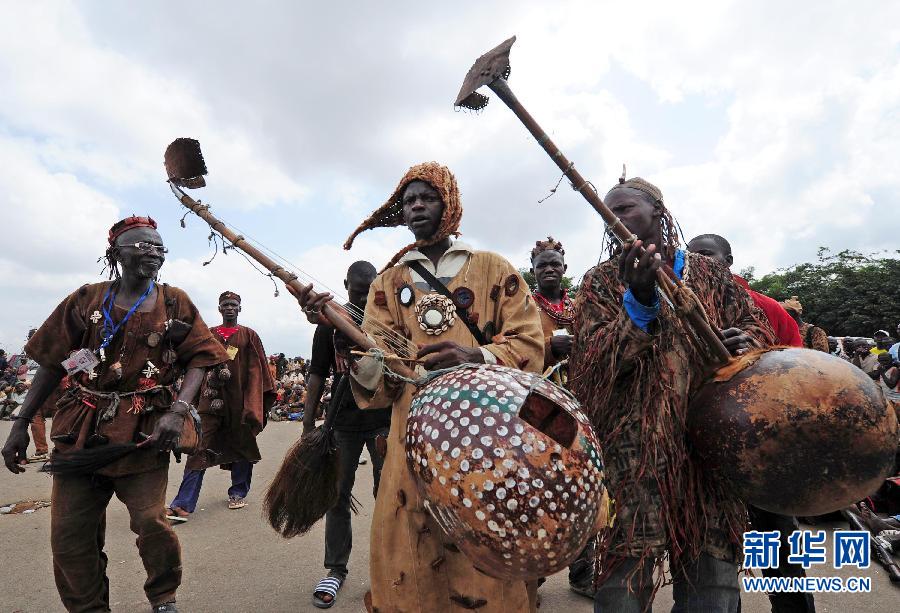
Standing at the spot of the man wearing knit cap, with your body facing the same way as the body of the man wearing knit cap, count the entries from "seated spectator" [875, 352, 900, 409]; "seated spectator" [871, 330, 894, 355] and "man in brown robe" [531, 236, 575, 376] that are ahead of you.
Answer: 0

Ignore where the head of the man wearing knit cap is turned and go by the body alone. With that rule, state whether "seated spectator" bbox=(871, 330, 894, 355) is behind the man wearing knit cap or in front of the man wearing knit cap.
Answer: behind

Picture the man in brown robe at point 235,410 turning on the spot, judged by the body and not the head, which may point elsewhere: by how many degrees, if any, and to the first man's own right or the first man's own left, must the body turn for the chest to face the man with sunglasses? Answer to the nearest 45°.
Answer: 0° — they already face them

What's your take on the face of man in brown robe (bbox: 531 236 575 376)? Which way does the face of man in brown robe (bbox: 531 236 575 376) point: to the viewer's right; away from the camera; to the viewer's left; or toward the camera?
toward the camera

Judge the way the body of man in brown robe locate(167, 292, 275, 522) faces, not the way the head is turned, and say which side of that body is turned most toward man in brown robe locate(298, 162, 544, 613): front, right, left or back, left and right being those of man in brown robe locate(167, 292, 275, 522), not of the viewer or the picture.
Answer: front

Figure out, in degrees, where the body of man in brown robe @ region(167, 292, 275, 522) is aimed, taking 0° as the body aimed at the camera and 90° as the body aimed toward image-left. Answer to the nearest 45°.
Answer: approximately 0°

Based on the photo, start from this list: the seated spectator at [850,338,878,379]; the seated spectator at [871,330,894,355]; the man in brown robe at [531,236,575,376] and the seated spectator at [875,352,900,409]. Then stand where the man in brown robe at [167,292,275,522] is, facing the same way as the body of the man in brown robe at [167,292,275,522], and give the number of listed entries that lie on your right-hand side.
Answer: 0

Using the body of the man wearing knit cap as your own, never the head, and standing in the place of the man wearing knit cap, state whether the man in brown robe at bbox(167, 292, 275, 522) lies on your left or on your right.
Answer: on your right

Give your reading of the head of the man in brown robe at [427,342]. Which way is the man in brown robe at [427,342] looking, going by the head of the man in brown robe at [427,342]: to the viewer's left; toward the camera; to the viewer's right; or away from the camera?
toward the camera

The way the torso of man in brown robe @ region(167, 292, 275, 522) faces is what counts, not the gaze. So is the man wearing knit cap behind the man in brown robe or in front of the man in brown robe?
in front

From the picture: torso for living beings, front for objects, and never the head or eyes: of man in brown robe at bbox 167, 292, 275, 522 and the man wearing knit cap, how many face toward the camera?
2

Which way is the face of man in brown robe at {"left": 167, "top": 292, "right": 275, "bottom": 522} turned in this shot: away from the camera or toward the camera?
toward the camera

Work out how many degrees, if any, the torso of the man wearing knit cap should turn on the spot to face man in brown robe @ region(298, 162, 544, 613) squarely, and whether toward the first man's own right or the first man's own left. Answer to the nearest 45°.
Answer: approximately 90° to the first man's own right

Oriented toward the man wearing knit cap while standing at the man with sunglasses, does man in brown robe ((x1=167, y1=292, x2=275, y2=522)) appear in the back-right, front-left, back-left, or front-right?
back-left

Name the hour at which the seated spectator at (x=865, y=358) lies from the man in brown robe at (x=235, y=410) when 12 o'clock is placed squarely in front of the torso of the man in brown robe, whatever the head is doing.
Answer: The seated spectator is roughly at 9 o'clock from the man in brown robe.

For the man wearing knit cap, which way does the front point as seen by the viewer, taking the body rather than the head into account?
toward the camera

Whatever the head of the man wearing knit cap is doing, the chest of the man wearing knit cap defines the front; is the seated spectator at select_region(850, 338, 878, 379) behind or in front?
behind

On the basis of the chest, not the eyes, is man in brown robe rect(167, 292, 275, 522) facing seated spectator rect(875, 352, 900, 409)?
no

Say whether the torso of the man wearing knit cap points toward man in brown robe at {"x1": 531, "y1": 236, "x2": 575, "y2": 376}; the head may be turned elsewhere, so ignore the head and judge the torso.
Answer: no
